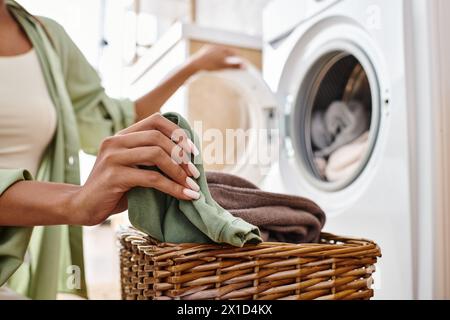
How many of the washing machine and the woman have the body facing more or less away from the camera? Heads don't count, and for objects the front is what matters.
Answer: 0

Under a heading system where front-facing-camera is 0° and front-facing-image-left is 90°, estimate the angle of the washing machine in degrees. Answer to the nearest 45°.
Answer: approximately 45°

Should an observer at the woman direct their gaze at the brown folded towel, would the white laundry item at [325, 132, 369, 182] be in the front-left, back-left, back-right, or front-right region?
front-left

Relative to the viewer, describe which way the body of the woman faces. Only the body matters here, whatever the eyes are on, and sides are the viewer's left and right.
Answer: facing the viewer and to the right of the viewer
